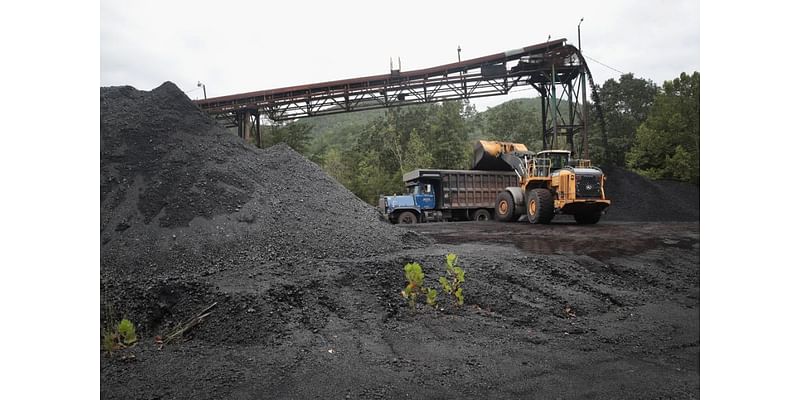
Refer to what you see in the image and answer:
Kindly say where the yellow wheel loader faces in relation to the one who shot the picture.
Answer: facing away from the viewer and to the left of the viewer

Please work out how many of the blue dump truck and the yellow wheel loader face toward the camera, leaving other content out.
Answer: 0

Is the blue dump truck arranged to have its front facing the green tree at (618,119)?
no

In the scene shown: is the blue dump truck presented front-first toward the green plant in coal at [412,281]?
no

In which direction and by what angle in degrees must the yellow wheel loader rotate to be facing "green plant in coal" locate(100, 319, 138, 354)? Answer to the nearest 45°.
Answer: approximately 135° to its left

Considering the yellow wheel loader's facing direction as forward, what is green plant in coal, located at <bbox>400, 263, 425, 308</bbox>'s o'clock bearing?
The green plant in coal is roughly at 8 o'clock from the yellow wheel loader.

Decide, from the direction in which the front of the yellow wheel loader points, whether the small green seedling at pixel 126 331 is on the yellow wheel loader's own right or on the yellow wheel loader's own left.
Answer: on the yellow wheel loader's own left

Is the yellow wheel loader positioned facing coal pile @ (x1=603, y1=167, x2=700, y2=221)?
no

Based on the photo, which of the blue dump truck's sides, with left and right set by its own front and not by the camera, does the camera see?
left

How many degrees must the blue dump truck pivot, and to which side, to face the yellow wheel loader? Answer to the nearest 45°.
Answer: approximately 135° to its left

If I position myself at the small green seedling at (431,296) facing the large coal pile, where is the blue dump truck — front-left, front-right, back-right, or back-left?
front-right

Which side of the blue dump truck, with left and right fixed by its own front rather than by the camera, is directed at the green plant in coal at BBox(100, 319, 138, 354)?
left

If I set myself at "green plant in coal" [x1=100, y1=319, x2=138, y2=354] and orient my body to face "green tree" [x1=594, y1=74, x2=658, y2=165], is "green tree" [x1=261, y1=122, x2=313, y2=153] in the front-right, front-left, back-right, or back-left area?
front-left

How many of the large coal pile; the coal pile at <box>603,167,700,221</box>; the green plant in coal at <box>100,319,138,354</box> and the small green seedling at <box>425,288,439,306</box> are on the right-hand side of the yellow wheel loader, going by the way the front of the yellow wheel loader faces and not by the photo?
1

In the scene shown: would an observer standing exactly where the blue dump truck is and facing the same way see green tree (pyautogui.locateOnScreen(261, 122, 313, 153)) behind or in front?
in front
